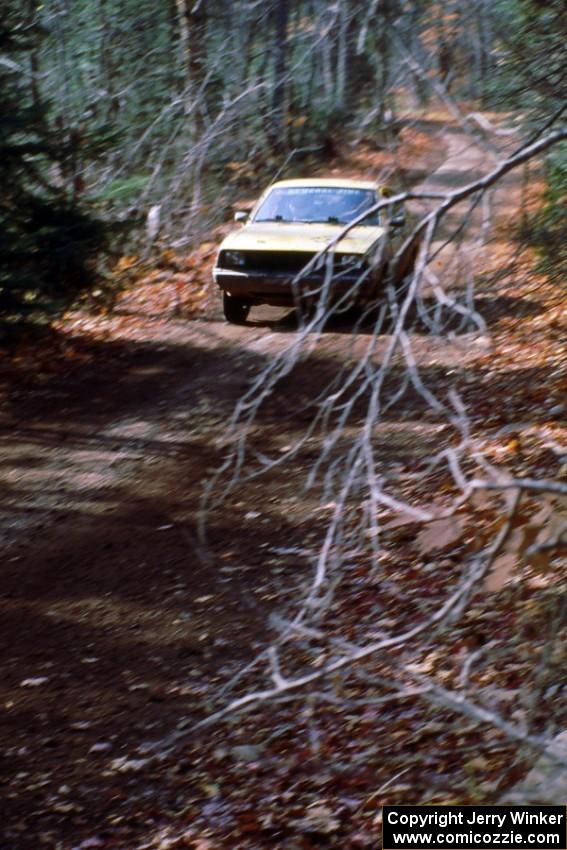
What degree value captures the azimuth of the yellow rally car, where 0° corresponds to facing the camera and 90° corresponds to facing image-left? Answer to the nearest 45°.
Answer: approximately 0°
